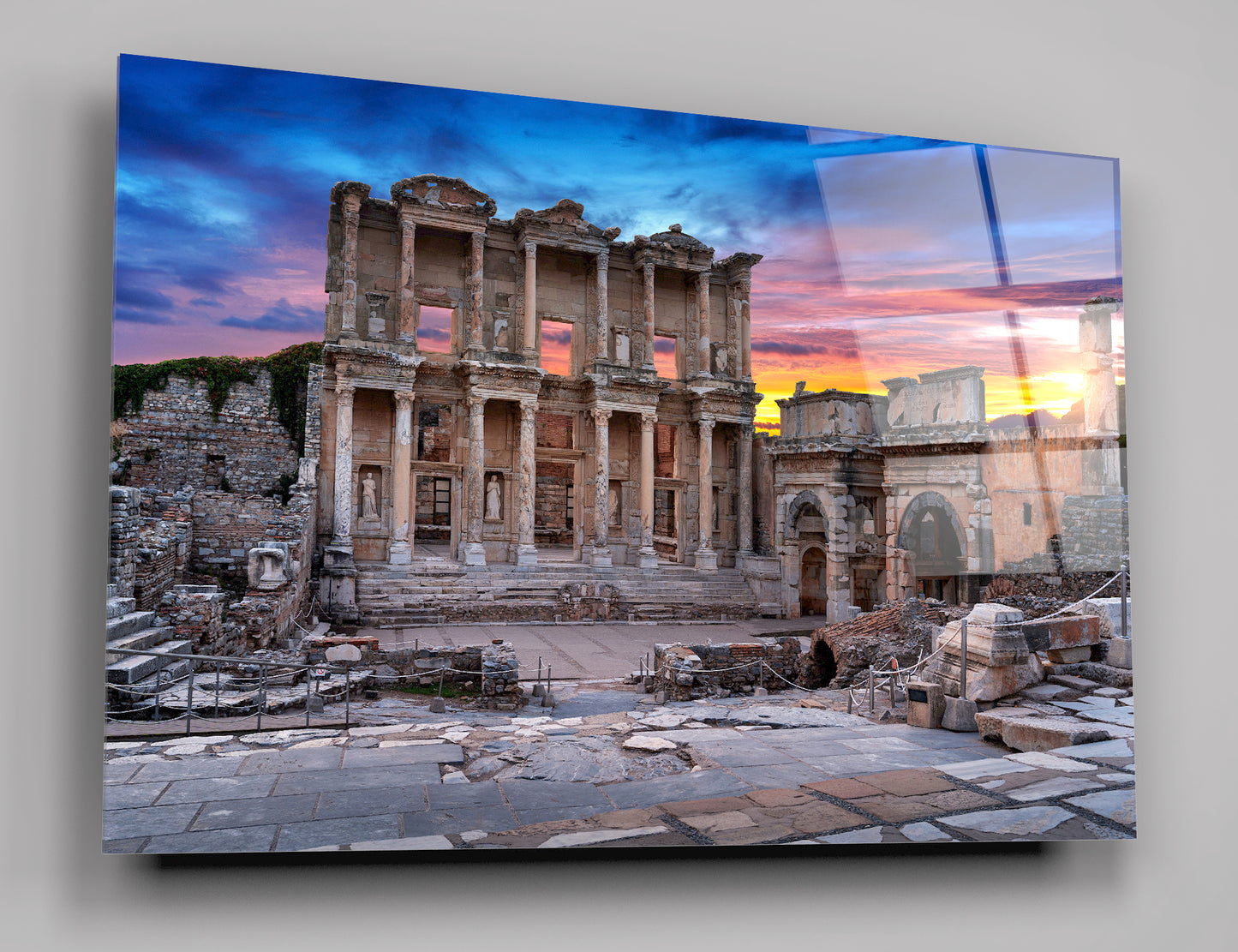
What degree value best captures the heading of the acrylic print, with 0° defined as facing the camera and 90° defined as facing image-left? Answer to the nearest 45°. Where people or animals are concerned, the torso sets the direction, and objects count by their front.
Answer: approximately 315°
